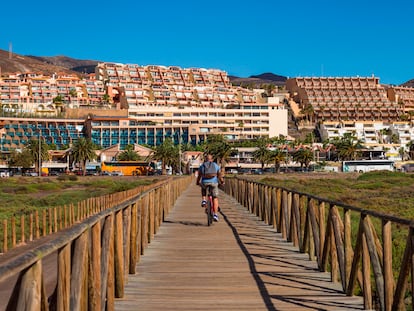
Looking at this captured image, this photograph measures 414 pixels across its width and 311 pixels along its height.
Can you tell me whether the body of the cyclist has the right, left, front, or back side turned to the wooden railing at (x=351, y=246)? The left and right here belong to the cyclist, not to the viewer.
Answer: back

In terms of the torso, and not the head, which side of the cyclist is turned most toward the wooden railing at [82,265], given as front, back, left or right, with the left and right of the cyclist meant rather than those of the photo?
back

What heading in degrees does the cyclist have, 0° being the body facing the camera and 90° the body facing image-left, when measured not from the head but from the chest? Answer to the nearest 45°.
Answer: approximately 180°
